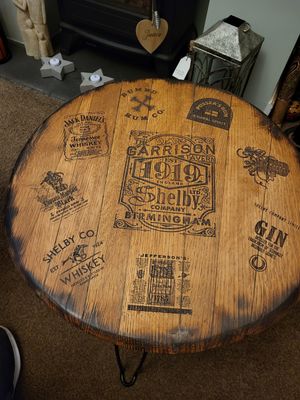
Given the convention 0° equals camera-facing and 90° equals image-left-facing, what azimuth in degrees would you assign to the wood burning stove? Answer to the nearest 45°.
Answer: approximately 45°

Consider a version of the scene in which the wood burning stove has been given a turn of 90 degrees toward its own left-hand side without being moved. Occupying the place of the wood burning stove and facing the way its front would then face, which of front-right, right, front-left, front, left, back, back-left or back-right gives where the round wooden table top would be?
front-right

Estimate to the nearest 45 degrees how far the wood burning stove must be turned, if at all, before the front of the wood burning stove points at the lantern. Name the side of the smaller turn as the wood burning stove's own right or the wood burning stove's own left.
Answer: approximately 90° to the wood burning stove's own left
